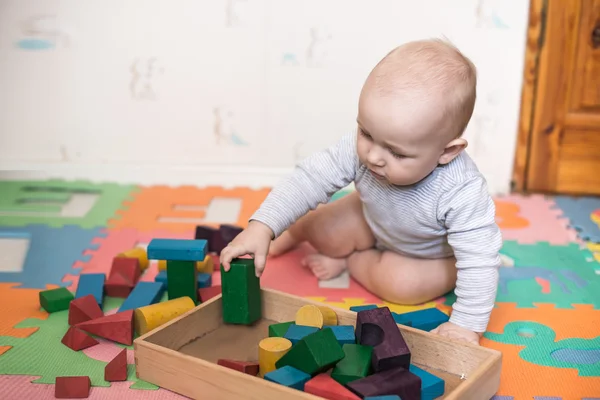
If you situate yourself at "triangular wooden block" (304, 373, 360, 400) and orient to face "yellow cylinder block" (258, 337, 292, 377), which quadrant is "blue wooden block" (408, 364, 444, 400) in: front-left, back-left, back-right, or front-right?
back-right

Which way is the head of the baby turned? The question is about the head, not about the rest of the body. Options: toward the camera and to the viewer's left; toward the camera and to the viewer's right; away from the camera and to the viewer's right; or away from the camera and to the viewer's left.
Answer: toward the camera and to the viewer's left

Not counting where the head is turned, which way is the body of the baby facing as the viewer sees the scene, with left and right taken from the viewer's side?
facing the viewer and to the left of the viewer

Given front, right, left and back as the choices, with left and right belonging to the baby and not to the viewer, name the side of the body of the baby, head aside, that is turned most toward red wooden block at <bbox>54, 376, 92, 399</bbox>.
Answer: front

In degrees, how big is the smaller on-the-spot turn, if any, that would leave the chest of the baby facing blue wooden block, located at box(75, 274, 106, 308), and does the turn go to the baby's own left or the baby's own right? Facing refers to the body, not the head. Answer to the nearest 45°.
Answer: approximately 45° to the baby's own right

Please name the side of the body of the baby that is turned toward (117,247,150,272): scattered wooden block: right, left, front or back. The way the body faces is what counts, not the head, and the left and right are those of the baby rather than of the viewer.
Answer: right

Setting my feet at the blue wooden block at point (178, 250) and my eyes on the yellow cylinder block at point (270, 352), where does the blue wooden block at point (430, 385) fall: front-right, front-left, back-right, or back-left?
front-left
